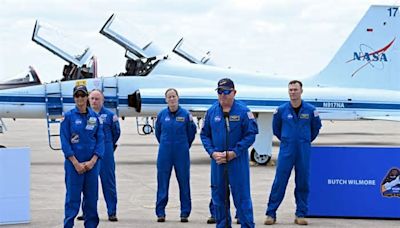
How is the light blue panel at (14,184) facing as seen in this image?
toward the camera

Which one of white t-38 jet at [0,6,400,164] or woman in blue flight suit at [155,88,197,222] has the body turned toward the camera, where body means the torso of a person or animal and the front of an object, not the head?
the woman in blue flight suit

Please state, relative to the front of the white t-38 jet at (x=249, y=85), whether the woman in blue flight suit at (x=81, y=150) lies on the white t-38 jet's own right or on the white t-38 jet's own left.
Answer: on the white t-38 jet's own left

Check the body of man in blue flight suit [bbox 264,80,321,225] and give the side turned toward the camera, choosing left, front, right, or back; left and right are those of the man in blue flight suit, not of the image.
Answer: front

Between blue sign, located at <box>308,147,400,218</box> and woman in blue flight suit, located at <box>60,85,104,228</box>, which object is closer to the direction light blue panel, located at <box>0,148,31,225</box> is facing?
the woman in blue flight suit

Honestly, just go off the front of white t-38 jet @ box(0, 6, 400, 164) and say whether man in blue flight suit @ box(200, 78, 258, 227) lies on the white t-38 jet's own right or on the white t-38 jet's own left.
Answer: on the white t-38 jet's own left

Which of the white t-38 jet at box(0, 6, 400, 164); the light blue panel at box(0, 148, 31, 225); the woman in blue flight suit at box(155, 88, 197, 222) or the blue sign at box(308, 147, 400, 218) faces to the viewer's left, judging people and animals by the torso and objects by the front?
the white t-38 jet

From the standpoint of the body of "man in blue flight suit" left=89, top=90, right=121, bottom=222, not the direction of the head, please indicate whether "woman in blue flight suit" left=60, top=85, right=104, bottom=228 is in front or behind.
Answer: in front

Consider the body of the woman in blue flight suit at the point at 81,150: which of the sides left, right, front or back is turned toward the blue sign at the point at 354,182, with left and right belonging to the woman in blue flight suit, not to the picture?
left

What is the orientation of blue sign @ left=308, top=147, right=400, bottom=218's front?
toward the camera

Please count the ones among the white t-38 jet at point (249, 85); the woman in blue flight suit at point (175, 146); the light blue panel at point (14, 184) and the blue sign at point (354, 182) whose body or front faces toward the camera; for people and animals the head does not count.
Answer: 3

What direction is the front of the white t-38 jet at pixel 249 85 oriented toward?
to the viewer's left

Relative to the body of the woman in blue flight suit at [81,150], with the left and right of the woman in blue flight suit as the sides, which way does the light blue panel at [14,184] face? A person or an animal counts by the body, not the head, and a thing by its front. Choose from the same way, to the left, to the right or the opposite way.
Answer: the same way

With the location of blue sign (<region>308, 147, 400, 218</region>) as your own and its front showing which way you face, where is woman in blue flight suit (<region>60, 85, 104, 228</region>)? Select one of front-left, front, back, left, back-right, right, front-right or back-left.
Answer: front-right

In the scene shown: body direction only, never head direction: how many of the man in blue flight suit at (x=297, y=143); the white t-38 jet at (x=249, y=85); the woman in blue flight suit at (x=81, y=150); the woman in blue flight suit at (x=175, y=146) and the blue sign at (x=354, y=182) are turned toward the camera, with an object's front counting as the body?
4

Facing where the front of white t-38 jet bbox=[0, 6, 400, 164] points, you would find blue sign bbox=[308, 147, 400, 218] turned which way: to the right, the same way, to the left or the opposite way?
to the left

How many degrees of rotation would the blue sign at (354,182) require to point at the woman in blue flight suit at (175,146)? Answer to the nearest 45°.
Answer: approximately 90° to its right
